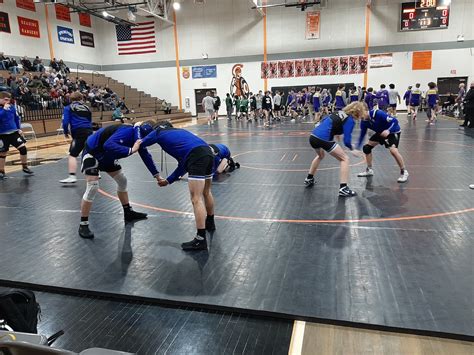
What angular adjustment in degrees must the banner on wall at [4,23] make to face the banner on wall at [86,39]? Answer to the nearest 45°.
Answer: approximately 90° to its left

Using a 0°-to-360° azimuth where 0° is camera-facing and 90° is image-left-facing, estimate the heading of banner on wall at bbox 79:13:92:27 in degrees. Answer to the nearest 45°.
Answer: approximately 315°

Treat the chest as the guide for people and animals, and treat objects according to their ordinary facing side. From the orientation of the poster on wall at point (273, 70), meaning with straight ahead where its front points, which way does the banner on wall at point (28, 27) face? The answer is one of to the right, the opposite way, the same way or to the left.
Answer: to the left

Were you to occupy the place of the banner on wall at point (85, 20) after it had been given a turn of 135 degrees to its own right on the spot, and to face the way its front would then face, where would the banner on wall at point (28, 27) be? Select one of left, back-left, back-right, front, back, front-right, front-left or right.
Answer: front-left

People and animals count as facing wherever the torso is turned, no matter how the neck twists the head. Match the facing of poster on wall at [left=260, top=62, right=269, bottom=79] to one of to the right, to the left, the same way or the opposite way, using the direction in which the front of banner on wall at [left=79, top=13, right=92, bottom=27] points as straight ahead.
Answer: to the right

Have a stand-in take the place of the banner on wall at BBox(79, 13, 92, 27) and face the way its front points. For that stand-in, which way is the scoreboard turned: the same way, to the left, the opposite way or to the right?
to the right

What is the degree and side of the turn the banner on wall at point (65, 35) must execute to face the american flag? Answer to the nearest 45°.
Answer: approximately 45° to its left

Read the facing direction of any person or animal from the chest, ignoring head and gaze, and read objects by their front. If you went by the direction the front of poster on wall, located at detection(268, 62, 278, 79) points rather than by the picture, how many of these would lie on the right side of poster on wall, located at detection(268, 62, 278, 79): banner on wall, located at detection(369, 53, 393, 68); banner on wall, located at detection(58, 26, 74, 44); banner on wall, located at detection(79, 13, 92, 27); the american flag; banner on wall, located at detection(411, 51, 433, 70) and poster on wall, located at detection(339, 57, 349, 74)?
3
